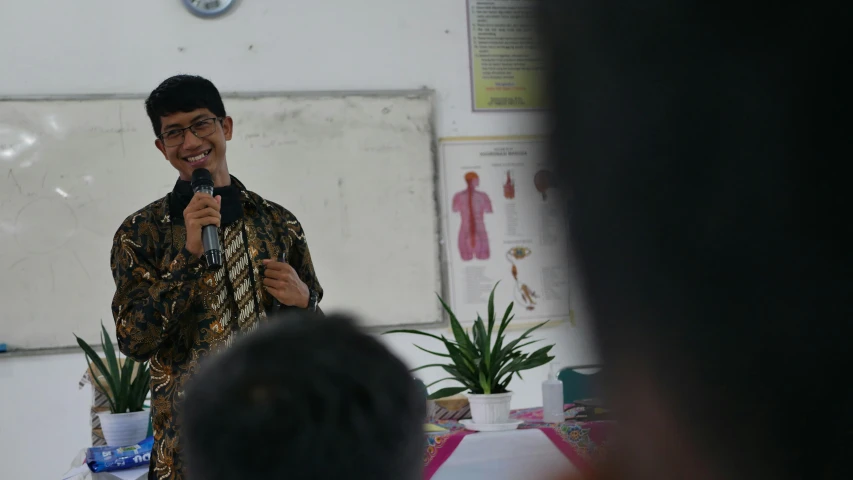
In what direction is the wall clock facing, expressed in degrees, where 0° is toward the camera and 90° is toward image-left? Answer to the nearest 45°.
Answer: approximately 0°

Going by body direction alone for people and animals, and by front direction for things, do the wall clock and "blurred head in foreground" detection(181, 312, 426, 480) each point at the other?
yes

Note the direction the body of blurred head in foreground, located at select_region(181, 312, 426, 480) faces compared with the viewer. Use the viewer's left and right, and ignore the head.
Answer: facing away from the viewer

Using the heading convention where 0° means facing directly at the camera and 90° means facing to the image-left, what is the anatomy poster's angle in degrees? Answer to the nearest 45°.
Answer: approximately 0°

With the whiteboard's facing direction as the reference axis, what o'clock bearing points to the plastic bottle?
The plastic bottle is roughly at 11 o'clock from the whiteboard.

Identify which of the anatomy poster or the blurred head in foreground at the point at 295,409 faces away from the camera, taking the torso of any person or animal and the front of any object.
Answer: the blurred head in foreground

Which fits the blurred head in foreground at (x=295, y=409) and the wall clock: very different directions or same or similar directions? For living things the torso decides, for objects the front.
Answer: very different directions

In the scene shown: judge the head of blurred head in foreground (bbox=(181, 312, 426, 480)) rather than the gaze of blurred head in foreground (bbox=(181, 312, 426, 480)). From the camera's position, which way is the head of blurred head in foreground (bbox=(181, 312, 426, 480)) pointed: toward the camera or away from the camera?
away from the camera

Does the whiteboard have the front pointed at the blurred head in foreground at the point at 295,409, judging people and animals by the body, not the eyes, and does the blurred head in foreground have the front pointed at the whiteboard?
yes

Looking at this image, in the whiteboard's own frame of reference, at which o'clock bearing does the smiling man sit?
The smiling man is roughly at 12 o'clock from the whiteboard.
